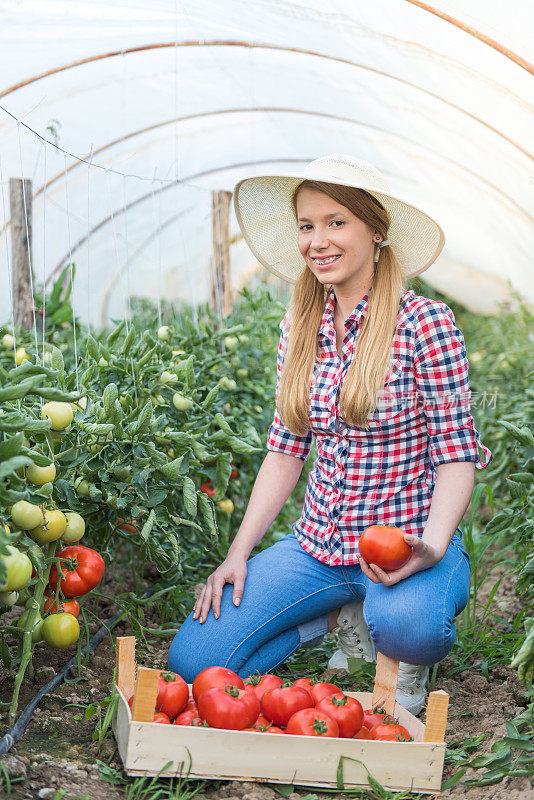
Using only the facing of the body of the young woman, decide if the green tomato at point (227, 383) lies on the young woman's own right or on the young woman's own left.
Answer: on the young woman's own right

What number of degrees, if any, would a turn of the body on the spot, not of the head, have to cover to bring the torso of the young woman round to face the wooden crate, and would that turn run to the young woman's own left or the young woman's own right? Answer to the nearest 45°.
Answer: approximately 45° to the young woman's own left

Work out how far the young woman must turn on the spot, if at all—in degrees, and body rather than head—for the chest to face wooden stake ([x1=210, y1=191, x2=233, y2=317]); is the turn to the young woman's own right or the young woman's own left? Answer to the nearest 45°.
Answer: approximately 135° to the young woman's own right

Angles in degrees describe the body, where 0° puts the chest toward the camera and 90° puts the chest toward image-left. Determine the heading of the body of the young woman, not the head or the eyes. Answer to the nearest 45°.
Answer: approximately 45°

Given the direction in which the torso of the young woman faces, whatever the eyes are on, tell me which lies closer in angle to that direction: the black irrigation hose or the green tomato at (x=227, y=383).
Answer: the black irrigation hose
